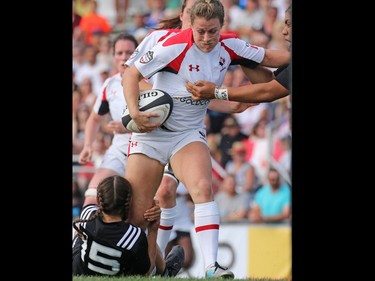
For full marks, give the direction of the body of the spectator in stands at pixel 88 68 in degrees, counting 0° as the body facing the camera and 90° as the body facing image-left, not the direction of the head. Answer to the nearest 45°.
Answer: approximately 0°

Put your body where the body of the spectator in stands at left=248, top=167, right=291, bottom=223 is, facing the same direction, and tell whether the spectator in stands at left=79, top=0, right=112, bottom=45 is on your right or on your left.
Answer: on your right

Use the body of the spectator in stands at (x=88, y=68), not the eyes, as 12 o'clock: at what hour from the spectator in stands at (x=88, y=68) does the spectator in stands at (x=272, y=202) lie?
the spectator in stands at (x=272, y=202) is roughly at 10 o'clock from the spectator in stands at (x=88, y=68).

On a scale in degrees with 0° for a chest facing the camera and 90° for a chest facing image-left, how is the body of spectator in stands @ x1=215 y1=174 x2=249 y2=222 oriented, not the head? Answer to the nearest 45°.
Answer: approximately 0°
